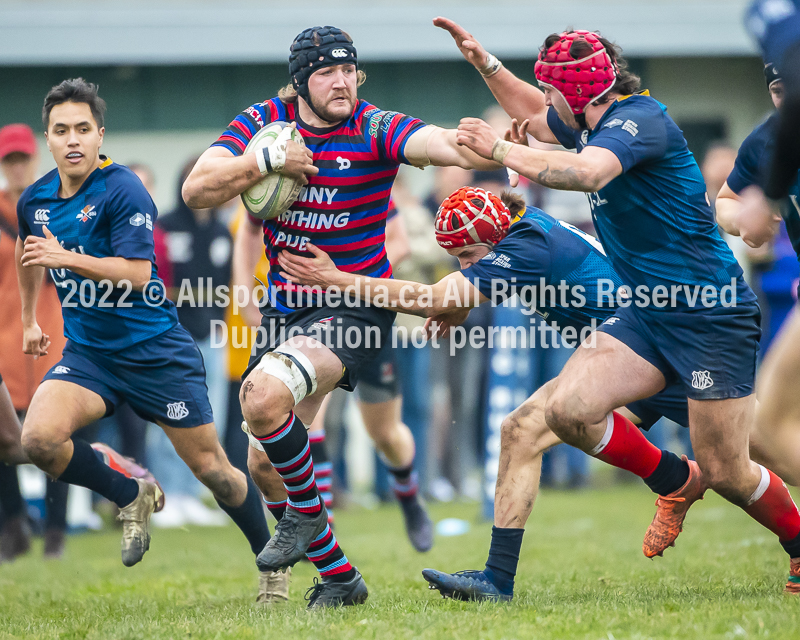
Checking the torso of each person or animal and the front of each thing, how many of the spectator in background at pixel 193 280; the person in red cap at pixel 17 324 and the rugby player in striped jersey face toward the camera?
3

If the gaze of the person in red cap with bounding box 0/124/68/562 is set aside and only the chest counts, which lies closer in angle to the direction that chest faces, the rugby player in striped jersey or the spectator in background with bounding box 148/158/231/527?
the rugby player in striped jersey

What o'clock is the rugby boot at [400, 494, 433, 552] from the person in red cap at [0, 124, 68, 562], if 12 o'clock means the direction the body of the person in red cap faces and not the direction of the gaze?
The rugby boot is roughly at 10 o'clock from the person in red cap.

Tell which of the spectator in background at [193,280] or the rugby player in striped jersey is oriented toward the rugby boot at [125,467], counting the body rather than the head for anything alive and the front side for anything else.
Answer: the spectator in background

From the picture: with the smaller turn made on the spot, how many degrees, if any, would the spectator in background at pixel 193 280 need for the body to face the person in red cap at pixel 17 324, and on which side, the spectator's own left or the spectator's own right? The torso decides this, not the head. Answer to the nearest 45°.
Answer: approximately 45° to the spectator's own right

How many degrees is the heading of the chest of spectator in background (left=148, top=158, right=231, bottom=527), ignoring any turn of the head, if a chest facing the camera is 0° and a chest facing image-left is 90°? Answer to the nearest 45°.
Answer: approximately 0°

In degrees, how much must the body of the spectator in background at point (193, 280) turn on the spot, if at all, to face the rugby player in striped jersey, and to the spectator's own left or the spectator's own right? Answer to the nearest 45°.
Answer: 0° — they already face them
